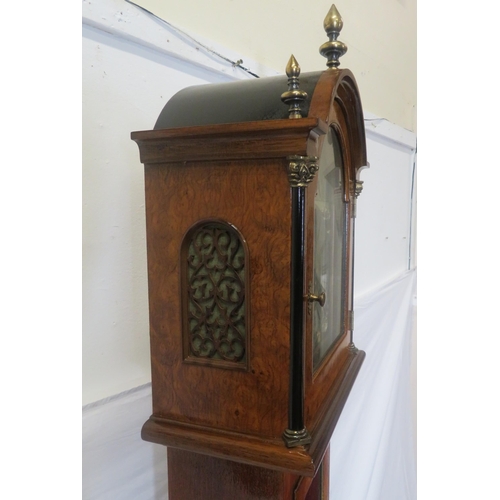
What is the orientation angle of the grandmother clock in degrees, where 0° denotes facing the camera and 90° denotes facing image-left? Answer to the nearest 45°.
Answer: approximately 270°
